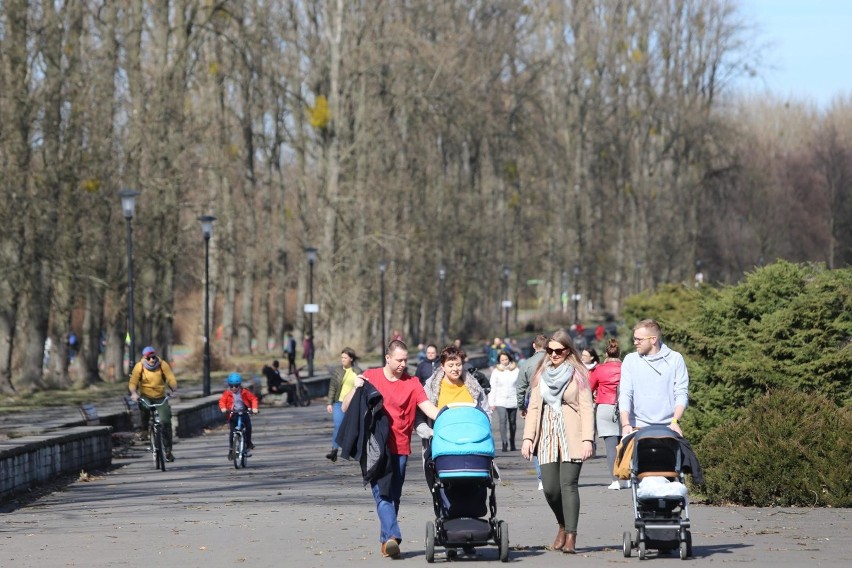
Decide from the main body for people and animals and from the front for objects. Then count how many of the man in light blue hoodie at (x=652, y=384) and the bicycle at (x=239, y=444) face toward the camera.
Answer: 2

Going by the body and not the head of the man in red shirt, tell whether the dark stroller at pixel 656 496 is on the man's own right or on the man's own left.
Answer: on the man's own left

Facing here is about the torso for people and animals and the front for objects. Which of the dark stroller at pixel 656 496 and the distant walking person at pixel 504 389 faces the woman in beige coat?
the distant walking person

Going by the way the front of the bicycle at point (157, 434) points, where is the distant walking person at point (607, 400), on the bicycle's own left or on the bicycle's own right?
on the bicycle's own left

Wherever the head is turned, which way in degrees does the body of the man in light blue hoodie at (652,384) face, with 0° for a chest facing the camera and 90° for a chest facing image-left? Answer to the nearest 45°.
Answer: approximately 0°

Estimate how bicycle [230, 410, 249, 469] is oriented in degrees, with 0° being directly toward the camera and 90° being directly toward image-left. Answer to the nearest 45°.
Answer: approximately 0°
